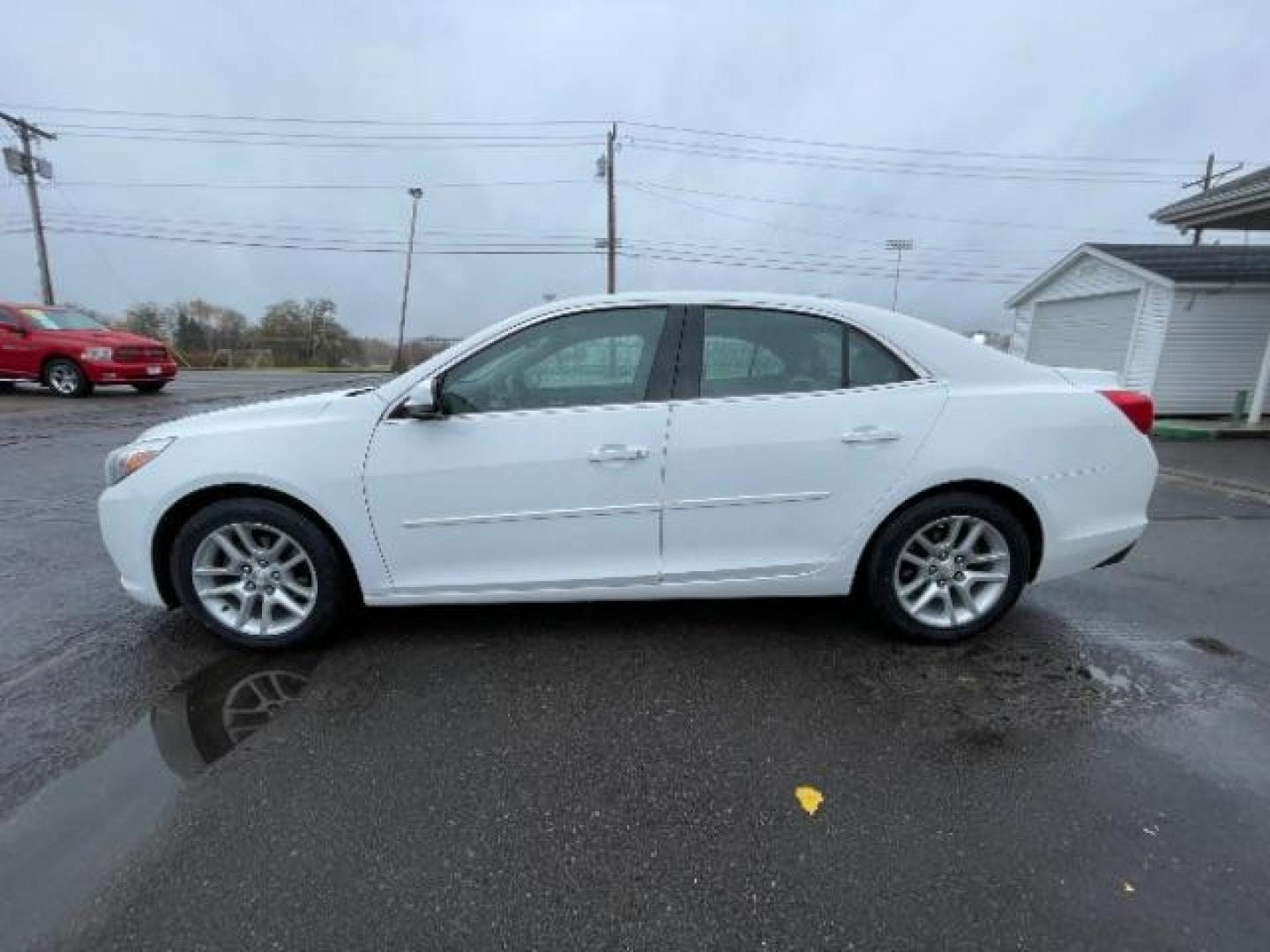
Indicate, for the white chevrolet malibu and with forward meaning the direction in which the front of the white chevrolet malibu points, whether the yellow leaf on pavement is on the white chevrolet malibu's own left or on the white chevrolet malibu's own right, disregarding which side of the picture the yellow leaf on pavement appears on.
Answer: on the white chevrolet malibu's own left

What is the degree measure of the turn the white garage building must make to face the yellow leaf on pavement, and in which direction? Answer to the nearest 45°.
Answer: approximately 45° to its left

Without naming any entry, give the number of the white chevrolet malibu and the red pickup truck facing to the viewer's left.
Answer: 1

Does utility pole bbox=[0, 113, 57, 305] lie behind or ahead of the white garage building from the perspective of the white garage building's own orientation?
ahead

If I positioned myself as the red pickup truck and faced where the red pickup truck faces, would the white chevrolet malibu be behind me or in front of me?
in front

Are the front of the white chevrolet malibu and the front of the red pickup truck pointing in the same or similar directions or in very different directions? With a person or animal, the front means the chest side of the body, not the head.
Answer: very different directions

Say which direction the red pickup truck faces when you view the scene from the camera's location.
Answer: facing the viewer and to the right of the viewer

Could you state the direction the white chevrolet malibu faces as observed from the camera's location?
facing to the left of the viewer

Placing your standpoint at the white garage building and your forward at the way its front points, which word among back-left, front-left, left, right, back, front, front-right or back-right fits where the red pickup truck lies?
front
